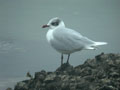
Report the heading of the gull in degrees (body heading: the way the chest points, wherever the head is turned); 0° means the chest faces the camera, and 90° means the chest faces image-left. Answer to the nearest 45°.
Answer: approximately 90°
